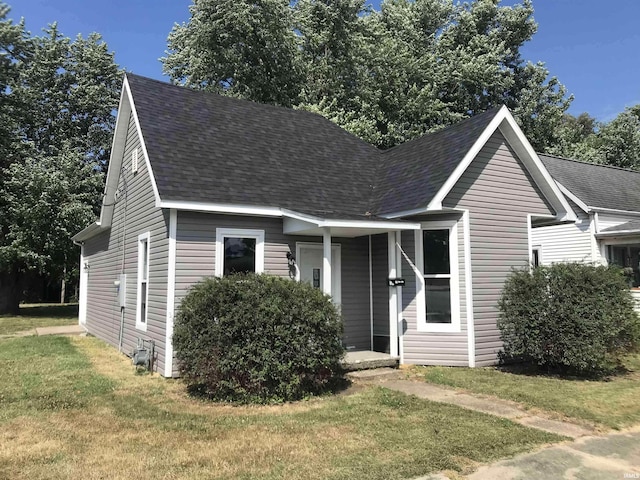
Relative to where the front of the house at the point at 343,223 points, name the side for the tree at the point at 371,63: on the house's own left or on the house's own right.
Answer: on the house's own left

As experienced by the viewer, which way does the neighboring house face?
facing the viewer and to the right of the viewer

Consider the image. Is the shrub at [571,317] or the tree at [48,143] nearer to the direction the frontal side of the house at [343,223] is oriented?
the shrub

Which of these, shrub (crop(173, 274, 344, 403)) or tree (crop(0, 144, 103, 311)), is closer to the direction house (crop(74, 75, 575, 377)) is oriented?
the shrub

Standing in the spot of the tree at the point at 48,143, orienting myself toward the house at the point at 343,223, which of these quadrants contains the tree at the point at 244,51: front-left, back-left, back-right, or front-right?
front-left

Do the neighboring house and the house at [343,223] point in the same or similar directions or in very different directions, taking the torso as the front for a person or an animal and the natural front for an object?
same or similar directions

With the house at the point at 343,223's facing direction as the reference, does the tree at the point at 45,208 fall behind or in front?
behind

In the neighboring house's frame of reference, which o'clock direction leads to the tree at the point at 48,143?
The tree is roughly at 4 o'clock from the neighboring house.

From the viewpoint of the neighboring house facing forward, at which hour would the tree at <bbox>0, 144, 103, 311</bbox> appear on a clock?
The tree is roughly at 4 o'clock from the neighboring house.

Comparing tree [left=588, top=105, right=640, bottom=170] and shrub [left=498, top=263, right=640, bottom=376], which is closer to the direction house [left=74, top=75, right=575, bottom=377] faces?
the shrub

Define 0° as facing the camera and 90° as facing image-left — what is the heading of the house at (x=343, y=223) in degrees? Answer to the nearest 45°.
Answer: approximately 315°

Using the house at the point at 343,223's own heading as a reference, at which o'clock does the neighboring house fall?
The neighboring house is roughly at 9 o'clock from the house.

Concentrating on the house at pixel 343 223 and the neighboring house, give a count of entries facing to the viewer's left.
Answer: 0
